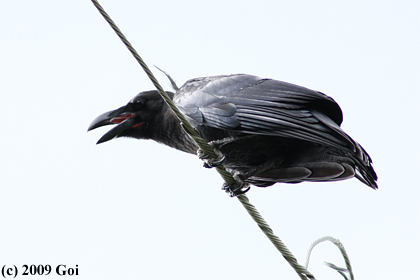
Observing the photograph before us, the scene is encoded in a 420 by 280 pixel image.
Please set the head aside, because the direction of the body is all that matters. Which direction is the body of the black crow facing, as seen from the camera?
to the viewer's left
